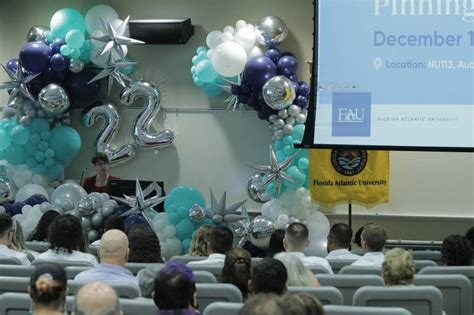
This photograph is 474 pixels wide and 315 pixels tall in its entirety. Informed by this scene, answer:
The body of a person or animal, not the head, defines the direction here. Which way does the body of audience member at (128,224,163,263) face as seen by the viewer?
away from the camera

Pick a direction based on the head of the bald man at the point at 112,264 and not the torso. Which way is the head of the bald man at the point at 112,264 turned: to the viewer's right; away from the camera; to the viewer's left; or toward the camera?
away from the camera

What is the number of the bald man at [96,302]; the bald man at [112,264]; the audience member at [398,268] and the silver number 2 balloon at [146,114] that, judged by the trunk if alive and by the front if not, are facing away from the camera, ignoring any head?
3

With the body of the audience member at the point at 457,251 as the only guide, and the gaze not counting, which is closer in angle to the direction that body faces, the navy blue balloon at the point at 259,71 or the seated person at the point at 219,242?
the navy blue balloon

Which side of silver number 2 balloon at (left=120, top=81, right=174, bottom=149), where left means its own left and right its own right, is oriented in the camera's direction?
front

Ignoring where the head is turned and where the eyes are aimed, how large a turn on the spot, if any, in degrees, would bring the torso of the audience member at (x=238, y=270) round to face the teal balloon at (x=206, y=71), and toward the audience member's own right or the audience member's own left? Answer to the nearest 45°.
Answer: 0° — they already face it

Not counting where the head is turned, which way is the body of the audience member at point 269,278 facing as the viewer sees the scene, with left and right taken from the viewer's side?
facing away from the viewer

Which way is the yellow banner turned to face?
toward the camera

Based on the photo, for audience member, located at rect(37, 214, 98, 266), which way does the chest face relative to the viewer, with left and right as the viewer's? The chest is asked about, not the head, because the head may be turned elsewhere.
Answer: facing away from the viewer

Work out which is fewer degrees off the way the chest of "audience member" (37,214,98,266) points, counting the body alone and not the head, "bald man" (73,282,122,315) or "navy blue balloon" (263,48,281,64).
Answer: the navy blue balloon

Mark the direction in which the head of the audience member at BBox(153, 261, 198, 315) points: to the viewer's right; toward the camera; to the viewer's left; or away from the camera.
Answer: away from the camera

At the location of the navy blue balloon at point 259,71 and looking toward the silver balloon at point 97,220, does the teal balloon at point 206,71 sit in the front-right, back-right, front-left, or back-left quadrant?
front-right

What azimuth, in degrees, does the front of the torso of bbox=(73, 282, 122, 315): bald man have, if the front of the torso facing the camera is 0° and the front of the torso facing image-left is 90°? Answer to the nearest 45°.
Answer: approximately 180°

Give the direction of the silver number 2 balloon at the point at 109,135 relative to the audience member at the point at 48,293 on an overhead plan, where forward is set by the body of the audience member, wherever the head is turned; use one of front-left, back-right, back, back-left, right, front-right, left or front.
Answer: front

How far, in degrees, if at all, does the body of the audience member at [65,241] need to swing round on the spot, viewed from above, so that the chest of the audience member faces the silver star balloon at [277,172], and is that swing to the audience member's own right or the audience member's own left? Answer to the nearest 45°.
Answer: approximately 45° to the audience member's own right

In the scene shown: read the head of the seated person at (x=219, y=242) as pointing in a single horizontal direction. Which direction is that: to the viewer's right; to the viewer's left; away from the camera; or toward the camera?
away from the camera

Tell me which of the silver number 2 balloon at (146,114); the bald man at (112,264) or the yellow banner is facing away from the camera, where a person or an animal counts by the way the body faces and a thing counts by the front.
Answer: the bald man

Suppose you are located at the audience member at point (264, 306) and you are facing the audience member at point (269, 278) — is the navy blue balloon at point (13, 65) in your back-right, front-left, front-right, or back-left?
front-left
